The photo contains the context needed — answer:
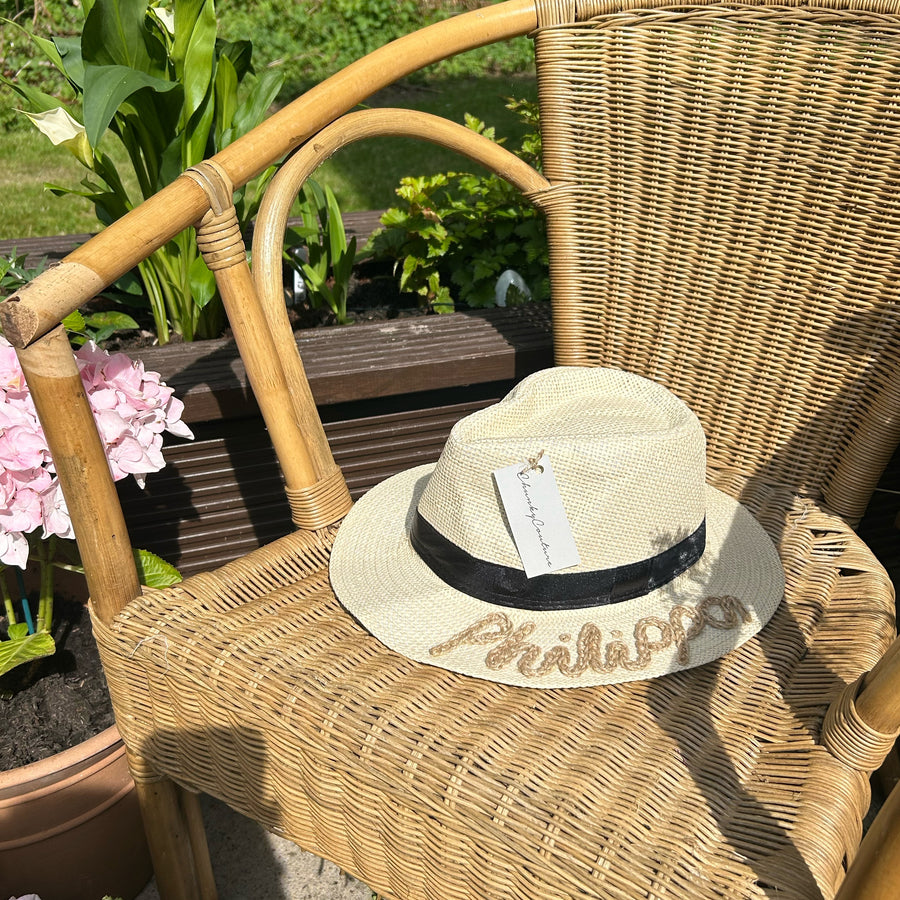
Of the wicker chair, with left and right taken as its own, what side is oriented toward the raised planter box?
right

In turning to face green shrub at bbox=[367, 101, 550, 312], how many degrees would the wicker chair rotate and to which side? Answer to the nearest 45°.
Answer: approximately 135° to its right

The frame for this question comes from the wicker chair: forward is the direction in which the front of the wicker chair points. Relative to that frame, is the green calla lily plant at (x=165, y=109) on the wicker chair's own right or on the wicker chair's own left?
on the wicker chair's own right

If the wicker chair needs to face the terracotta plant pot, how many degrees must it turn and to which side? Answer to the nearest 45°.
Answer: approximately 45° to its right

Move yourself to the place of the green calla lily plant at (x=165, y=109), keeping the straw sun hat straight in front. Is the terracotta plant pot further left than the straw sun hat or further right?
right

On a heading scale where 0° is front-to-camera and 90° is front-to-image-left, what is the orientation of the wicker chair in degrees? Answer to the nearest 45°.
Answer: approximately 45°
